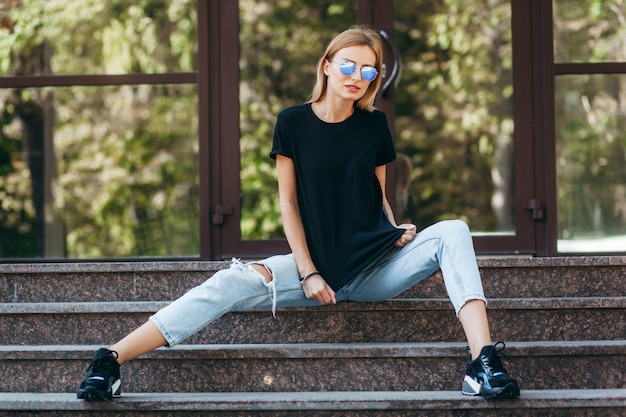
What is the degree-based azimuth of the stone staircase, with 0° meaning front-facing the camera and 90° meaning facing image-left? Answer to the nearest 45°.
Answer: approximately 0°

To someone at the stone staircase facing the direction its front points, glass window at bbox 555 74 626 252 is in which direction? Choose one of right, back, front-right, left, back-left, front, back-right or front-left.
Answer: back-left

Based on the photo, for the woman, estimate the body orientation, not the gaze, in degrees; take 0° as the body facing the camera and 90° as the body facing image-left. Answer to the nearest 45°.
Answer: approximately 0°

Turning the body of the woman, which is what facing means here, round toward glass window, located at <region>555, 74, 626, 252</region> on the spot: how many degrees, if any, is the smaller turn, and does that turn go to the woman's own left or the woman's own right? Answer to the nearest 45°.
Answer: approximately 135° to the woman's own left

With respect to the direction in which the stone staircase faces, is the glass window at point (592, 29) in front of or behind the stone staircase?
behind

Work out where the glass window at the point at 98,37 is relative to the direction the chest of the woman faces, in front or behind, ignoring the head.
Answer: behind

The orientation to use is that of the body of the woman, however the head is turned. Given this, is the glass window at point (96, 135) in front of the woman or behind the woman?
behind

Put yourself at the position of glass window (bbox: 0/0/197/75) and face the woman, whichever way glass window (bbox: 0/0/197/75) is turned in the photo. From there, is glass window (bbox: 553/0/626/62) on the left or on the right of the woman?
left
